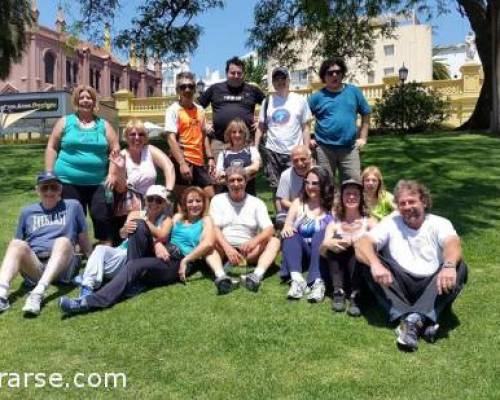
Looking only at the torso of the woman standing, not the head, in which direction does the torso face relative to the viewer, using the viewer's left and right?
facing the viewer

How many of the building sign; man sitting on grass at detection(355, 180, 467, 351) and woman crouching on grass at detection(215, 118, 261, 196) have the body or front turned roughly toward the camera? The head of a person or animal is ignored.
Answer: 3

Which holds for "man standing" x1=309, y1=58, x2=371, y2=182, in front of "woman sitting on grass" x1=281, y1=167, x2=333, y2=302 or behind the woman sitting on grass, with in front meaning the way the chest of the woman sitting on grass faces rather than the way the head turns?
behind

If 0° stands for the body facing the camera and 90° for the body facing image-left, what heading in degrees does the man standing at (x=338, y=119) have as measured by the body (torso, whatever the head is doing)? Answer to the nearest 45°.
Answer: approximately 0°

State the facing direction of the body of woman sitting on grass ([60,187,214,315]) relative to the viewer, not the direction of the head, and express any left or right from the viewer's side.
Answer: facing the viewer and to the left of the viewer

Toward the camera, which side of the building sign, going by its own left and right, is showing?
front

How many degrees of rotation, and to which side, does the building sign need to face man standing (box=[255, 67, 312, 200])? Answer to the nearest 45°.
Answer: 0° — it already faces them

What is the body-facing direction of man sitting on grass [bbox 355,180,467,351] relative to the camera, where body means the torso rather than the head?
toward the camera

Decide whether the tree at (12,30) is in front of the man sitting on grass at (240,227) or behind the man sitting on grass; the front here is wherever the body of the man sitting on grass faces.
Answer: behind

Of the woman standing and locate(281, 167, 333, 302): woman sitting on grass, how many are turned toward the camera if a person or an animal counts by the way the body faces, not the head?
2
